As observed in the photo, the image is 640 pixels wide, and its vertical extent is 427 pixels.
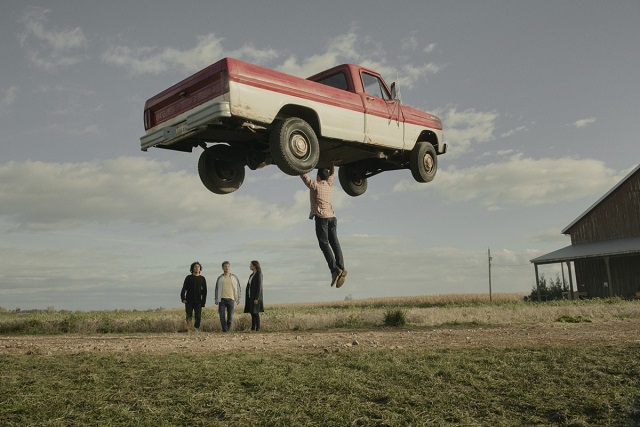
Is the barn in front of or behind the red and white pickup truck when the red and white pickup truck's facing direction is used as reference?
in front

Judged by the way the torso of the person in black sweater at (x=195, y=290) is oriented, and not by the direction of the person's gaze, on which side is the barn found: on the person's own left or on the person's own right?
on the person's own left

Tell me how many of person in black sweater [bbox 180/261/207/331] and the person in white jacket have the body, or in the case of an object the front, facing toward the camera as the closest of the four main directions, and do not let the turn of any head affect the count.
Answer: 2

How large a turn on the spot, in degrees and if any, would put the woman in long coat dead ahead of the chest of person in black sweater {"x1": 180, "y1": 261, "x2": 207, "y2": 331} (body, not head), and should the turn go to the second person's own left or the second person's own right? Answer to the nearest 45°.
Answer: approximately 45° to the second person's own left

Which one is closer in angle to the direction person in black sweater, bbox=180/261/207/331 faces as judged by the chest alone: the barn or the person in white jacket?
the person in white jacket

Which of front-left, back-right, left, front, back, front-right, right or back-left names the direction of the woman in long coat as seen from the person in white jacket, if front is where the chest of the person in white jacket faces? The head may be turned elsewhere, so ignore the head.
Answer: left

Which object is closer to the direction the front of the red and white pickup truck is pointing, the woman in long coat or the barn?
the barn

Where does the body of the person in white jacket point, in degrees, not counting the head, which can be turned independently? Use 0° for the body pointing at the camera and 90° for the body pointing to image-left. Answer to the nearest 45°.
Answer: approximately 0°

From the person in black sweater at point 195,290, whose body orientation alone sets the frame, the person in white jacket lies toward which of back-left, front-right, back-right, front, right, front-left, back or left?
front-left

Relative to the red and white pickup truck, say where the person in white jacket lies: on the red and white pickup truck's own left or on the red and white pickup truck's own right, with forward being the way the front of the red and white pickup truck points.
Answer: on the red and white pickup truck's own left

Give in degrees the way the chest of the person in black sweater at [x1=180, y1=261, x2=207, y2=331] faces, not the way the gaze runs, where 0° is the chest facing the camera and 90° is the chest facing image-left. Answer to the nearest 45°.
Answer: approximately 0°

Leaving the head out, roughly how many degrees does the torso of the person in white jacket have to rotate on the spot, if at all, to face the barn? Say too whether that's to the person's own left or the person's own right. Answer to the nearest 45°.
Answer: approximately 135° to the person's own left

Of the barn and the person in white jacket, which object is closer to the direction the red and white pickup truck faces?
the barn

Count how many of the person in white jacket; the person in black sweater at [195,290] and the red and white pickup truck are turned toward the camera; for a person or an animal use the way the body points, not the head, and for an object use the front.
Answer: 2

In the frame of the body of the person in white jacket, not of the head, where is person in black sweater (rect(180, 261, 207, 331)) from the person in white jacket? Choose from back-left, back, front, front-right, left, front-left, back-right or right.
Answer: back-right
